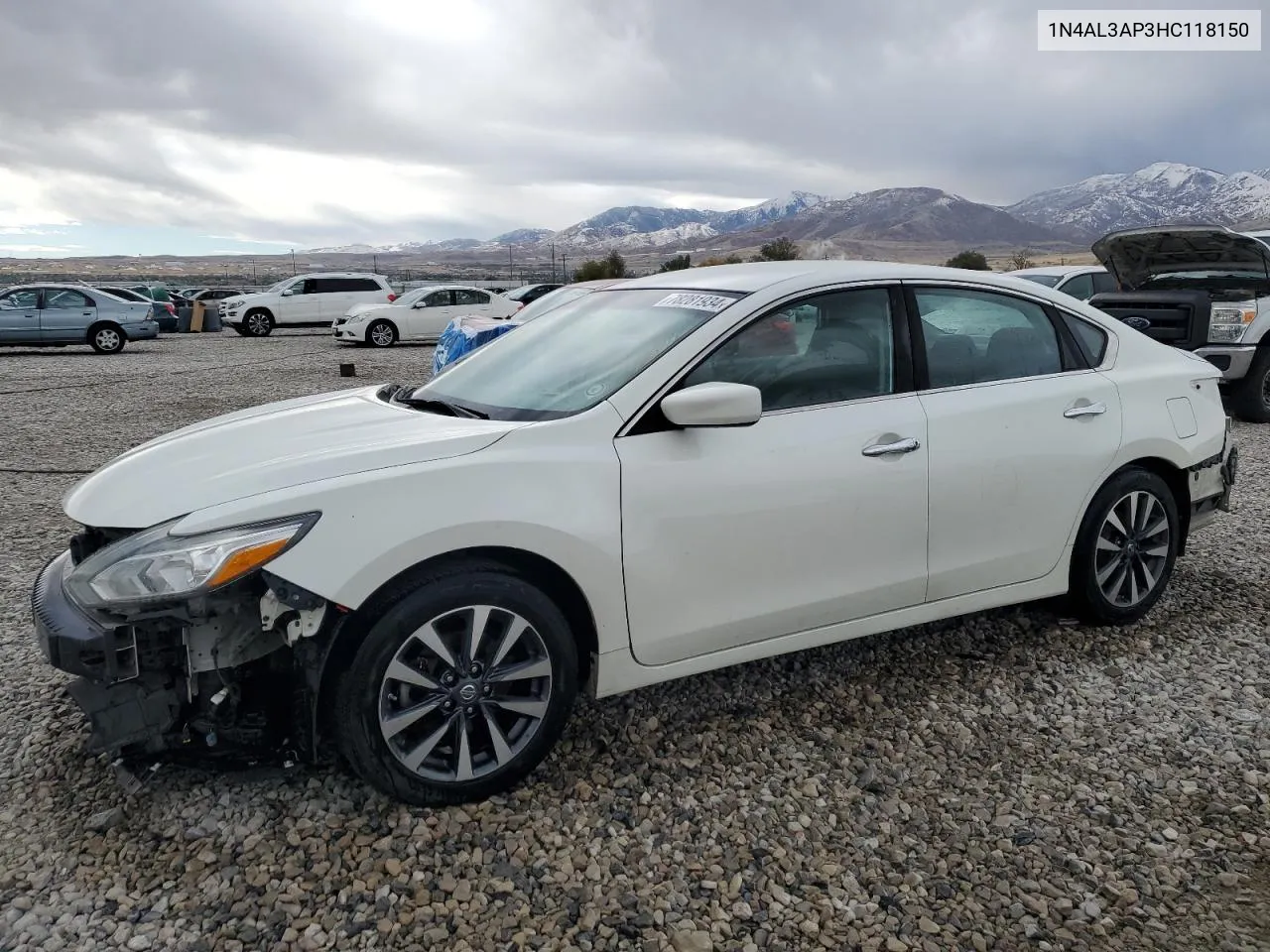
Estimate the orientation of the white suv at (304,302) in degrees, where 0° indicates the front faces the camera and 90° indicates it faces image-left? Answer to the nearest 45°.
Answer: approximately 90°

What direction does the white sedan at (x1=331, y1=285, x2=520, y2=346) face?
to the viewer's left
